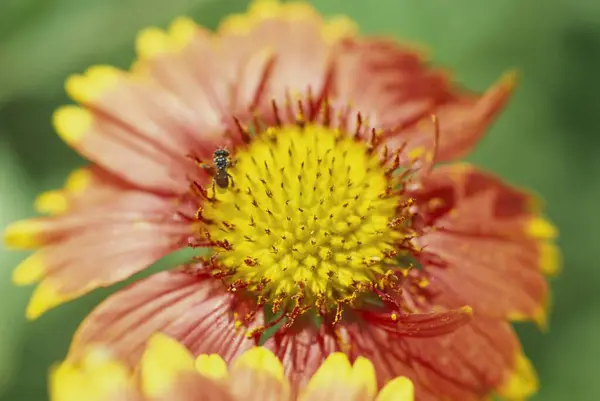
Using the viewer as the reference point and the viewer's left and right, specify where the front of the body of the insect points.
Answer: facing away from the viewer
